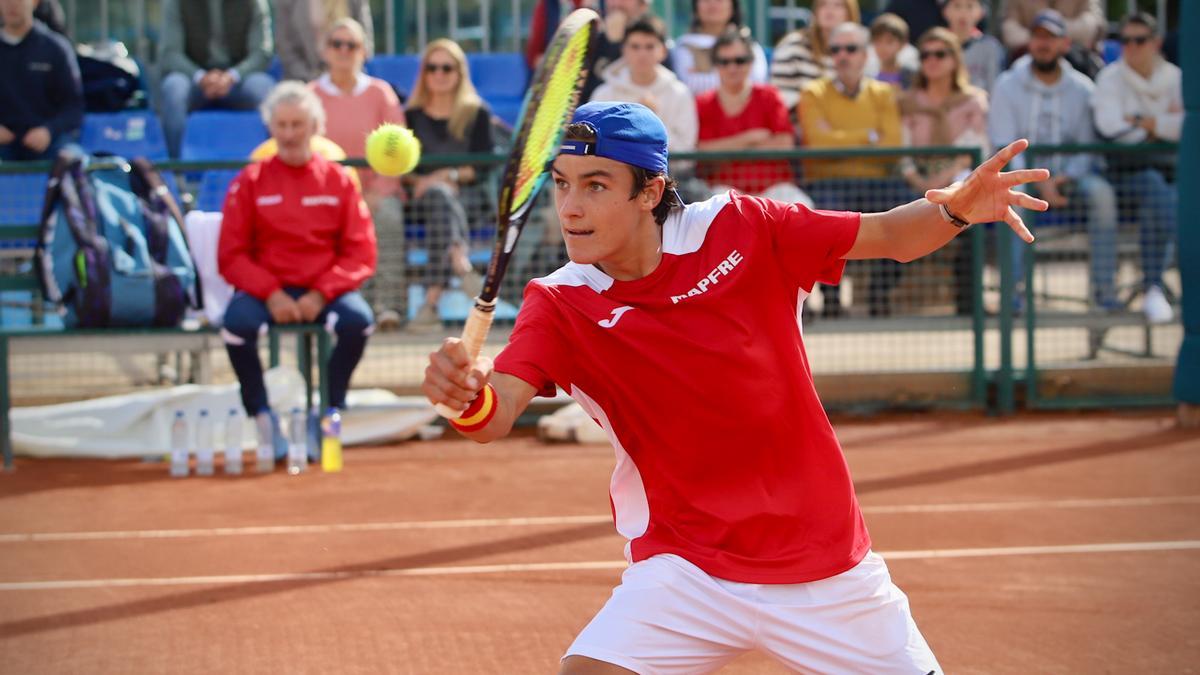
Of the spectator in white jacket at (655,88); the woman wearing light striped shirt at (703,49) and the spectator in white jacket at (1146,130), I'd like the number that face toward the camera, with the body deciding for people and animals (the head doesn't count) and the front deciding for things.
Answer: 3

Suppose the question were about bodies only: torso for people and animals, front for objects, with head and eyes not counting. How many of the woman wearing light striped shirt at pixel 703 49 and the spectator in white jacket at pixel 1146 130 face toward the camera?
2

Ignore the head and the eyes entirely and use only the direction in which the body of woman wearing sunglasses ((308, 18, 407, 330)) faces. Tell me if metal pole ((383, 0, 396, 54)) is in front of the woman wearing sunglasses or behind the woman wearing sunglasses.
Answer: behind

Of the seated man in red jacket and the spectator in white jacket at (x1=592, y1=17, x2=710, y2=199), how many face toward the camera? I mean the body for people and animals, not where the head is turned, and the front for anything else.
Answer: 2

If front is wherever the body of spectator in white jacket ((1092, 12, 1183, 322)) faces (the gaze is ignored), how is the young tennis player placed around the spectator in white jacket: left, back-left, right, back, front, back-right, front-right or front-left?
front

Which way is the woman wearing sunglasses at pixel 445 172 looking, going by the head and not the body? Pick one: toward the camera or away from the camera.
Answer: toward the camera

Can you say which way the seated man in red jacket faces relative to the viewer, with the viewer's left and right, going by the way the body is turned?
facing the viewer

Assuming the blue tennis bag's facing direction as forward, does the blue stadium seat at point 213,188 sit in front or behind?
behind

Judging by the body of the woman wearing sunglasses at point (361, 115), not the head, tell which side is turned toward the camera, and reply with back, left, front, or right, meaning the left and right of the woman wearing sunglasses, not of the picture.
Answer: front

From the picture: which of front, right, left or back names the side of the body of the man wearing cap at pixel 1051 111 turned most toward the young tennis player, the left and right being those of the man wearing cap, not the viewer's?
front

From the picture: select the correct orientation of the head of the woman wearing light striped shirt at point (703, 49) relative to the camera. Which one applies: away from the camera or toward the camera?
toward the camera

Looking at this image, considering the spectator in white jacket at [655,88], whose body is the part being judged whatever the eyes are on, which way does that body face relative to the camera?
toward the camera

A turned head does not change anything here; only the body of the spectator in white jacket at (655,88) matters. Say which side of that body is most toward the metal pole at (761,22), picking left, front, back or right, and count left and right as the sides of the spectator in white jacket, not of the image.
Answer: back
